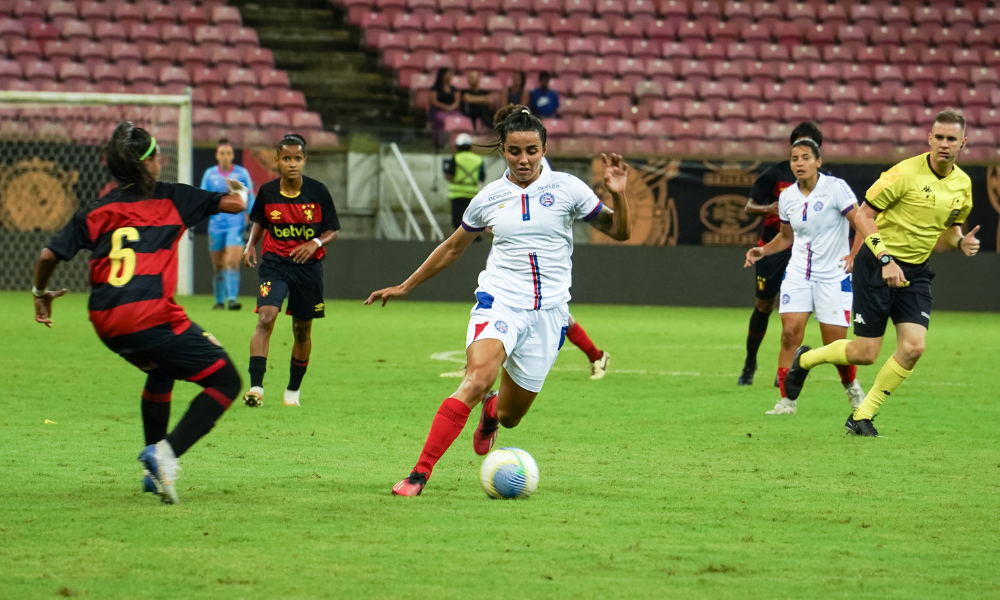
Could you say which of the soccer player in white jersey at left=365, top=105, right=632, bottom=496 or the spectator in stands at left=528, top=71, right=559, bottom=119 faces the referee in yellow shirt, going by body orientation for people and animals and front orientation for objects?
the spectator in stands

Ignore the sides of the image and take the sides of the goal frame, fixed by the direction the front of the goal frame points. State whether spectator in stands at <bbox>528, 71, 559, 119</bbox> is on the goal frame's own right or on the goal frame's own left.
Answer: on the goal frame's own left

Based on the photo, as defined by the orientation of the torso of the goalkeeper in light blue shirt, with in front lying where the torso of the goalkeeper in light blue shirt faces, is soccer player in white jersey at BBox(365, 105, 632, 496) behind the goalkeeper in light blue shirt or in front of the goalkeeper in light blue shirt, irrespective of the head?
in front

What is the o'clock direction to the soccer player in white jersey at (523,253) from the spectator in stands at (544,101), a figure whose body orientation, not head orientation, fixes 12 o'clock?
The soccer player in white jersey is roughly at 12 o'clock from the spectator in stands.

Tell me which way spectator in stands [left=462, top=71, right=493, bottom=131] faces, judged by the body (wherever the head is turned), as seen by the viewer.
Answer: toward the camera

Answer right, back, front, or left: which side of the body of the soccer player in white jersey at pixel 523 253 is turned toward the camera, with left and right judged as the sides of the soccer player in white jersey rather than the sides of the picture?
front

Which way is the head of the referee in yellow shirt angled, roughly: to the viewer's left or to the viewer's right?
to the viewer's left

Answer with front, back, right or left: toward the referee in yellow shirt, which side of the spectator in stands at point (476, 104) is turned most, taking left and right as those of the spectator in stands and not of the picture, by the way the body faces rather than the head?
front

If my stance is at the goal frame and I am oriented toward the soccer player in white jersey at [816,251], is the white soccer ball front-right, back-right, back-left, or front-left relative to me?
front-right

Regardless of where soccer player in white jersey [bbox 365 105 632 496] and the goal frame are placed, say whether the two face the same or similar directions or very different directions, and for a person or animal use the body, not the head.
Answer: same or similar directions

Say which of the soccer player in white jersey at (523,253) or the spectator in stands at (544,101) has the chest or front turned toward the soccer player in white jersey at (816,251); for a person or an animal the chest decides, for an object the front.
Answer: the spectator in stands

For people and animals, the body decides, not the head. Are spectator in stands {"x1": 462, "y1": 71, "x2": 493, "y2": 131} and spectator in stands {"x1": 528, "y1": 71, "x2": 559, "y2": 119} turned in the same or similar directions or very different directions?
same or similar directions

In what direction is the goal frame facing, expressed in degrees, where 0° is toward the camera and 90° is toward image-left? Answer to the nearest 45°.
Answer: approximately 0°

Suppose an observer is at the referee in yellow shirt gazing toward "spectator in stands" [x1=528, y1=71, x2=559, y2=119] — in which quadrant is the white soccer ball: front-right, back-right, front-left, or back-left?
back-left
